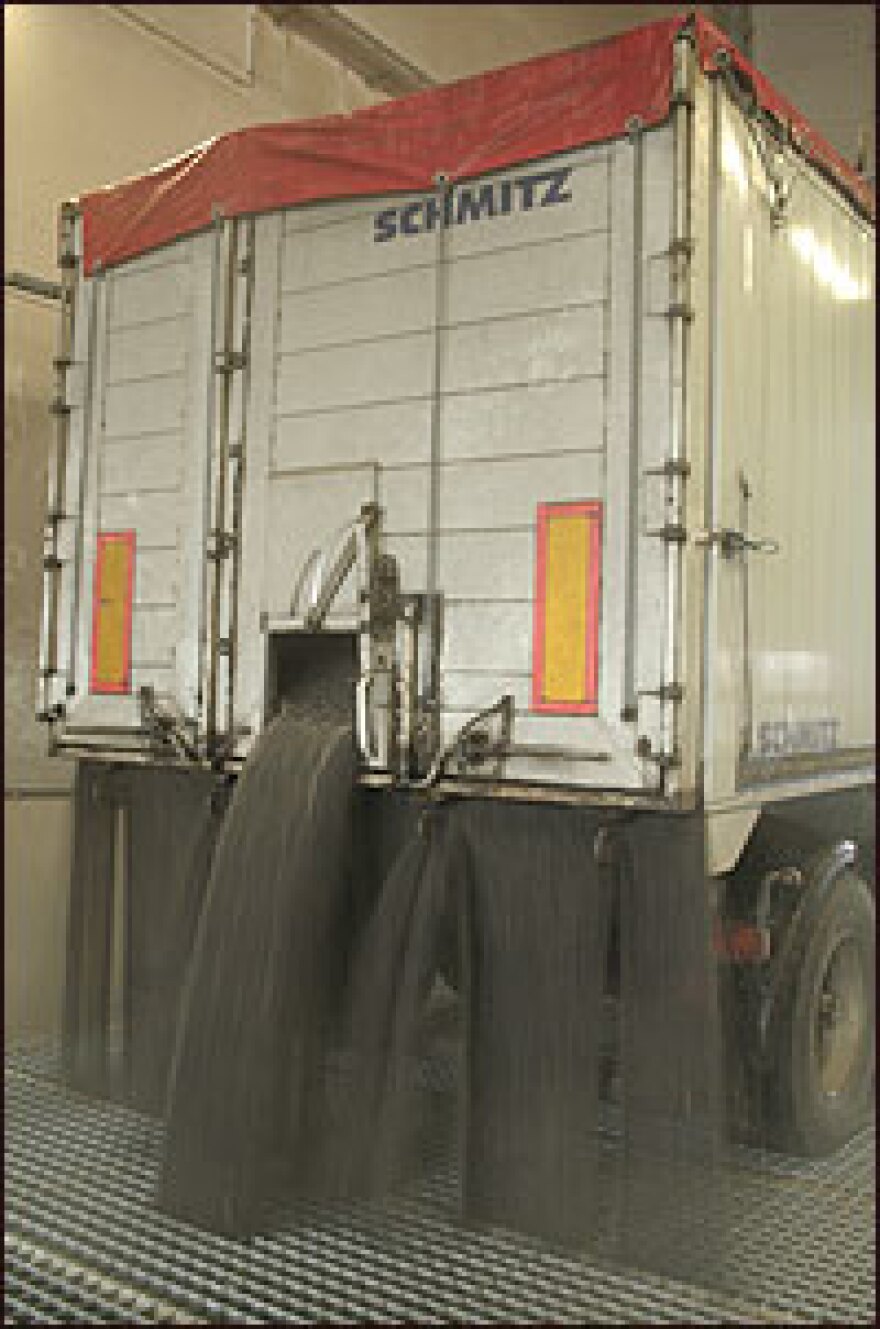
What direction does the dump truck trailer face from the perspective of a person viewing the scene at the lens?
facing away from the viewer and to the right of the viewer
